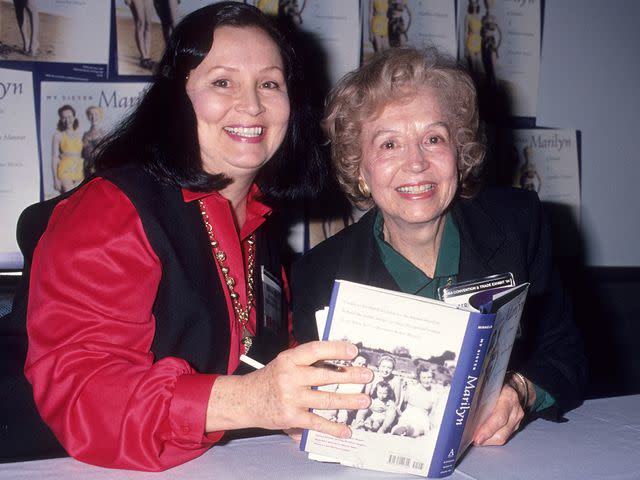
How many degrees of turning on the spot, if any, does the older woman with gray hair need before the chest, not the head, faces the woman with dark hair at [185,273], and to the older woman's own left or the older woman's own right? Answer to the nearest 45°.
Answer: approximately 45° to the older woman's own right

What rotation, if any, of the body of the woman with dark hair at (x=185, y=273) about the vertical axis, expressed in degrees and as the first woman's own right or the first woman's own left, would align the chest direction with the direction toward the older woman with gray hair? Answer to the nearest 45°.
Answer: approximately 90° to the first woman's own left

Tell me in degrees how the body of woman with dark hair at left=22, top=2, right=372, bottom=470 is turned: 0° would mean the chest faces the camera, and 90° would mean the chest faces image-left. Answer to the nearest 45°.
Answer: approximately 315°

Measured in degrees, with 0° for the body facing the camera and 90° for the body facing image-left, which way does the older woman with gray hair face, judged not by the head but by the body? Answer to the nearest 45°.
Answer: approximately 0°
